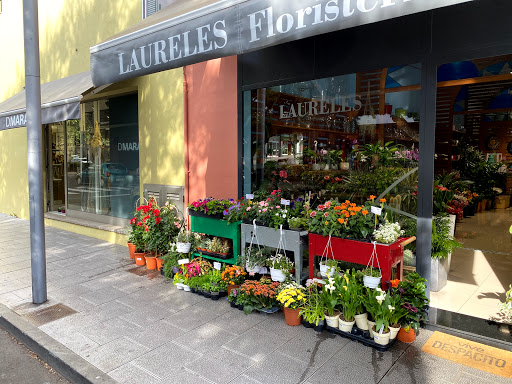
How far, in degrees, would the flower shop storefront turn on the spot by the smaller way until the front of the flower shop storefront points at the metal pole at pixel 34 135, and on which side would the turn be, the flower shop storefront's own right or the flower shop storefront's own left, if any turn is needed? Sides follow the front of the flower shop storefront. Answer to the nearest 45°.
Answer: approximately 45° to the flower shop storefront's own right

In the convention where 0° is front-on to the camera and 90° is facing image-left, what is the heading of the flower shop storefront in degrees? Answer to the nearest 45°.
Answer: approximately 45°

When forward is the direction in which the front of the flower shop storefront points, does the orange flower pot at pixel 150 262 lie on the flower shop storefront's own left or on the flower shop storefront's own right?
on the flower shop storefront's own right

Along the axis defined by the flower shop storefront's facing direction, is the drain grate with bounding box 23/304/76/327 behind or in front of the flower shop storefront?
in front

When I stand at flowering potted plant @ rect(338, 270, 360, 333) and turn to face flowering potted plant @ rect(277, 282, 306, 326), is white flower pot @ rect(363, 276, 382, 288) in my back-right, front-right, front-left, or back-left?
back-right

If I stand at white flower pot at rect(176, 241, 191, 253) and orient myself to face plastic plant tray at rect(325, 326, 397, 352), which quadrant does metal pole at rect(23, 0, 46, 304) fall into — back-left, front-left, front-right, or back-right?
back-right
